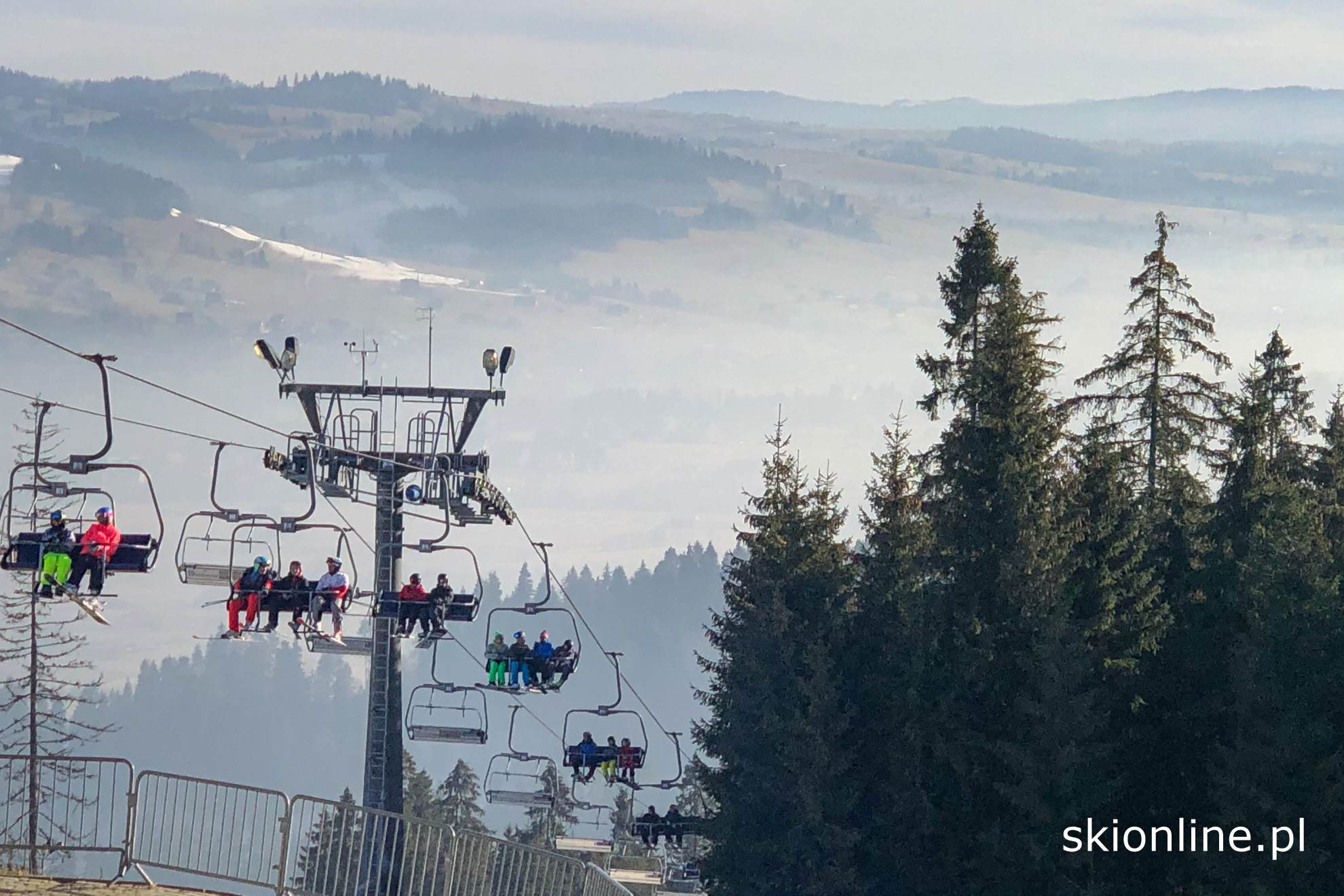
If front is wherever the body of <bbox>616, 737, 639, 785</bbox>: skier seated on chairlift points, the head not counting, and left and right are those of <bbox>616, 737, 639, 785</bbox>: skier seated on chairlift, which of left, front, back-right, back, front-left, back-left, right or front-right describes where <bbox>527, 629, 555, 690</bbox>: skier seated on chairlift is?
front

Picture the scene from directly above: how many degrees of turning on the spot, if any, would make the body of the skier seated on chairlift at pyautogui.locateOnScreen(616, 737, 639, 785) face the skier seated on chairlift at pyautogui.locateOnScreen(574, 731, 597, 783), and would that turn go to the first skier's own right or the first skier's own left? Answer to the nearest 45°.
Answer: approximately 90° to the first skier's own right

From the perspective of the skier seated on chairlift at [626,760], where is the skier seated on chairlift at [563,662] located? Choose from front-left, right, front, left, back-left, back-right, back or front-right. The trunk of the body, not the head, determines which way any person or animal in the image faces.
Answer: front

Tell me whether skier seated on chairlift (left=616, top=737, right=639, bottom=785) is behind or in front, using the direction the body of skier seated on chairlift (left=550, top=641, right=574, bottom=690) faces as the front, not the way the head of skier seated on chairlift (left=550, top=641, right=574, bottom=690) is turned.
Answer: behind

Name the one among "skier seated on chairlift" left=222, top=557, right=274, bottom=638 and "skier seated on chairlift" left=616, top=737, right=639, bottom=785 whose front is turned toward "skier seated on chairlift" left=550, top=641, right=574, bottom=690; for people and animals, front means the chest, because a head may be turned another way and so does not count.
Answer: "skier seated on chairlift" left=616, top=737, right=639, bottom=785

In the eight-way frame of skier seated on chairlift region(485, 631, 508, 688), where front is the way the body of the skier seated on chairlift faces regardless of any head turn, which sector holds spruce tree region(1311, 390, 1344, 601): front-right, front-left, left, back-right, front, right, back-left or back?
left

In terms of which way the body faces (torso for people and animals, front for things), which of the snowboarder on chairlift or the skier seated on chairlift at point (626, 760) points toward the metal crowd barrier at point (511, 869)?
the skier seated on chairlift

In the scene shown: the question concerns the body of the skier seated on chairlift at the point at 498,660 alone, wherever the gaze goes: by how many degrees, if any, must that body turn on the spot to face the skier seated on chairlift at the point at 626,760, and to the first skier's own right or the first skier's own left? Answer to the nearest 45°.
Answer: approximately 180°

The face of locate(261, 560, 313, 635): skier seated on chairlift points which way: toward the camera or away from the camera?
toward the camera

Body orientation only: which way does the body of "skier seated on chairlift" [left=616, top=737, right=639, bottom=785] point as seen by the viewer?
toward the camera

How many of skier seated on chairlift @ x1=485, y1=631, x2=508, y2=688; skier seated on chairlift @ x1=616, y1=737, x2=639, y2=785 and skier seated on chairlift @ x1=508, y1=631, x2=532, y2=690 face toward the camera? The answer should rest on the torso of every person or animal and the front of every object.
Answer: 3

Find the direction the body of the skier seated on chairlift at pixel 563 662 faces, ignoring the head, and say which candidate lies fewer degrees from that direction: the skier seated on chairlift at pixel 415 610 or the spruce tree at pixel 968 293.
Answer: the skier seated on chairlift

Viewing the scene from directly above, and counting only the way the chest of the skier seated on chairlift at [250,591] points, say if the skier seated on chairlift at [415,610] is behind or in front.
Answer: behind

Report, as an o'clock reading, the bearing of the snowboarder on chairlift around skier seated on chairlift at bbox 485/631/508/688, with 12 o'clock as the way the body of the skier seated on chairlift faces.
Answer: The snowboarder on chairlift is roughly at 1 o'clock from the skier seated on chairlift.

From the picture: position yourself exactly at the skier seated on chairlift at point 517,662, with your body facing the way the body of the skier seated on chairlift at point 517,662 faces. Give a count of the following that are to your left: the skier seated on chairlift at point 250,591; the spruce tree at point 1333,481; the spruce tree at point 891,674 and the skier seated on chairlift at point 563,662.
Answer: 3

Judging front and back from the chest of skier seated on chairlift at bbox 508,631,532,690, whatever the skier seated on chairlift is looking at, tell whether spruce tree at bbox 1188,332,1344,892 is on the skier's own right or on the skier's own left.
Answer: on the skier's own left

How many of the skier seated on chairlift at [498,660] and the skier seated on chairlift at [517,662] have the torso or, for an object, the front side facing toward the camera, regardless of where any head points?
2

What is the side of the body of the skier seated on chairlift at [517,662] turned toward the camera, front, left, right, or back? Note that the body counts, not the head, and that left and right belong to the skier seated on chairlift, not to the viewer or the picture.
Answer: front
